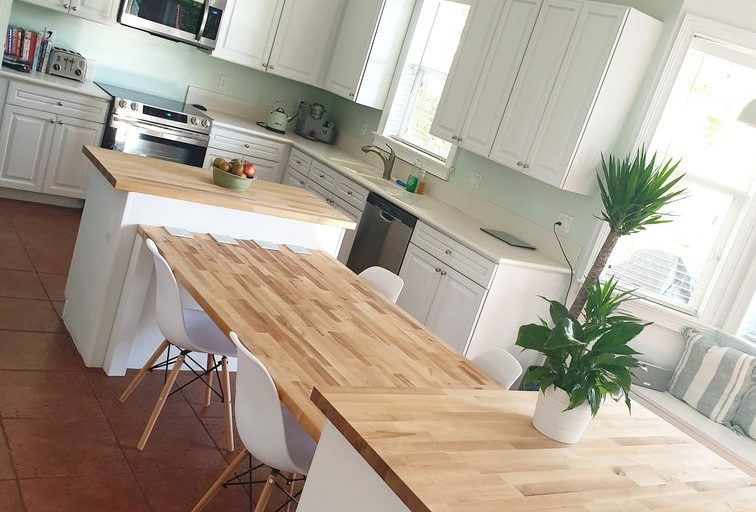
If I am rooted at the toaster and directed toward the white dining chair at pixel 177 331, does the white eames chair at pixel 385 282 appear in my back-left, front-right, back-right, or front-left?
front-left

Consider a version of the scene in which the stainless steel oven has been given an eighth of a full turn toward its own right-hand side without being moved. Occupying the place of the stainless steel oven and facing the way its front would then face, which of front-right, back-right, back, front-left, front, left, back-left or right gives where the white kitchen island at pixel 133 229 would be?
front-left

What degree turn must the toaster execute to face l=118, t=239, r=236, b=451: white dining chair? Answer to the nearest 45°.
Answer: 0° — it already faces it

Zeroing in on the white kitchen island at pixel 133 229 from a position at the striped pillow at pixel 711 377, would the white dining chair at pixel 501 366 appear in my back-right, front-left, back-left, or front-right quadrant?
front-left

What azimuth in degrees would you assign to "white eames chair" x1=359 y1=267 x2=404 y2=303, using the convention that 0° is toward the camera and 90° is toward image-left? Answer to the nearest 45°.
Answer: approximately 45°

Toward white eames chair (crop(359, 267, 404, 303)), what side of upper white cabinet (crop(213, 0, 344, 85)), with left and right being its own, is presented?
front

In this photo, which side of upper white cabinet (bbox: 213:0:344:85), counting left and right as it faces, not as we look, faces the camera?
front

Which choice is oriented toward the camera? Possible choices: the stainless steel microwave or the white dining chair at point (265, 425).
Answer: the stainless steel microwave

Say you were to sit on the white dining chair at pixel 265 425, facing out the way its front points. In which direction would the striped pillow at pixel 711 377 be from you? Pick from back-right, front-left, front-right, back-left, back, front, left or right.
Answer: front

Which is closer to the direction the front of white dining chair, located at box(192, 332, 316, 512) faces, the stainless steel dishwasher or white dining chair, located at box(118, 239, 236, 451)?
the stainless steel dishwasher

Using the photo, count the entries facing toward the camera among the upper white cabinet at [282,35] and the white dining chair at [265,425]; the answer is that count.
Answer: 1

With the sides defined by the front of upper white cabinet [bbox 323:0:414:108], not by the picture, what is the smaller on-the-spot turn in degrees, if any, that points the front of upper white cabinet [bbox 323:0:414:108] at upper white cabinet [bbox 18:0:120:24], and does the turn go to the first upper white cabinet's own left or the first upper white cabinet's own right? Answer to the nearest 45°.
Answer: approximately 45° to the first upper white cabinet's own right

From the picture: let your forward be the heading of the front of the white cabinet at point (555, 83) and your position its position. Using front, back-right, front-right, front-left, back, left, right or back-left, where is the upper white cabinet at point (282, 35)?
right

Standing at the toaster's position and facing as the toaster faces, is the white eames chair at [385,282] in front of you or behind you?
in front

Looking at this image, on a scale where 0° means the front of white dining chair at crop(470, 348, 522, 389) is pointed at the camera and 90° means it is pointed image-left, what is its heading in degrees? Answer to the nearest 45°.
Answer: approximately 45°

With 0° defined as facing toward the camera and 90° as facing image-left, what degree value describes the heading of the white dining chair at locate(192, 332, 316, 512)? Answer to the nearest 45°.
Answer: approximately 225°

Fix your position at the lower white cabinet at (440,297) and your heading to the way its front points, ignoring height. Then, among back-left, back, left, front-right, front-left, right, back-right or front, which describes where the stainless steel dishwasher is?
right

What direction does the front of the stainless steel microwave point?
toward the camera
